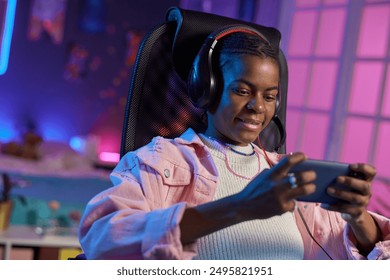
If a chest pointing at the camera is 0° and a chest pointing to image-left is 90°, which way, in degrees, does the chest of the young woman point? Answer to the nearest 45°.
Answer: approximately 315°

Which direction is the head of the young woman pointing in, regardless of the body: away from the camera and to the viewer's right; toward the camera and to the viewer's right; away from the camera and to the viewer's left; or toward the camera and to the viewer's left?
toward the camera and to the viewer's right

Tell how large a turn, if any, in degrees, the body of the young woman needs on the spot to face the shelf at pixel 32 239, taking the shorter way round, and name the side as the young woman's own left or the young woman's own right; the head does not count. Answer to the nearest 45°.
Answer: approximately 180°
